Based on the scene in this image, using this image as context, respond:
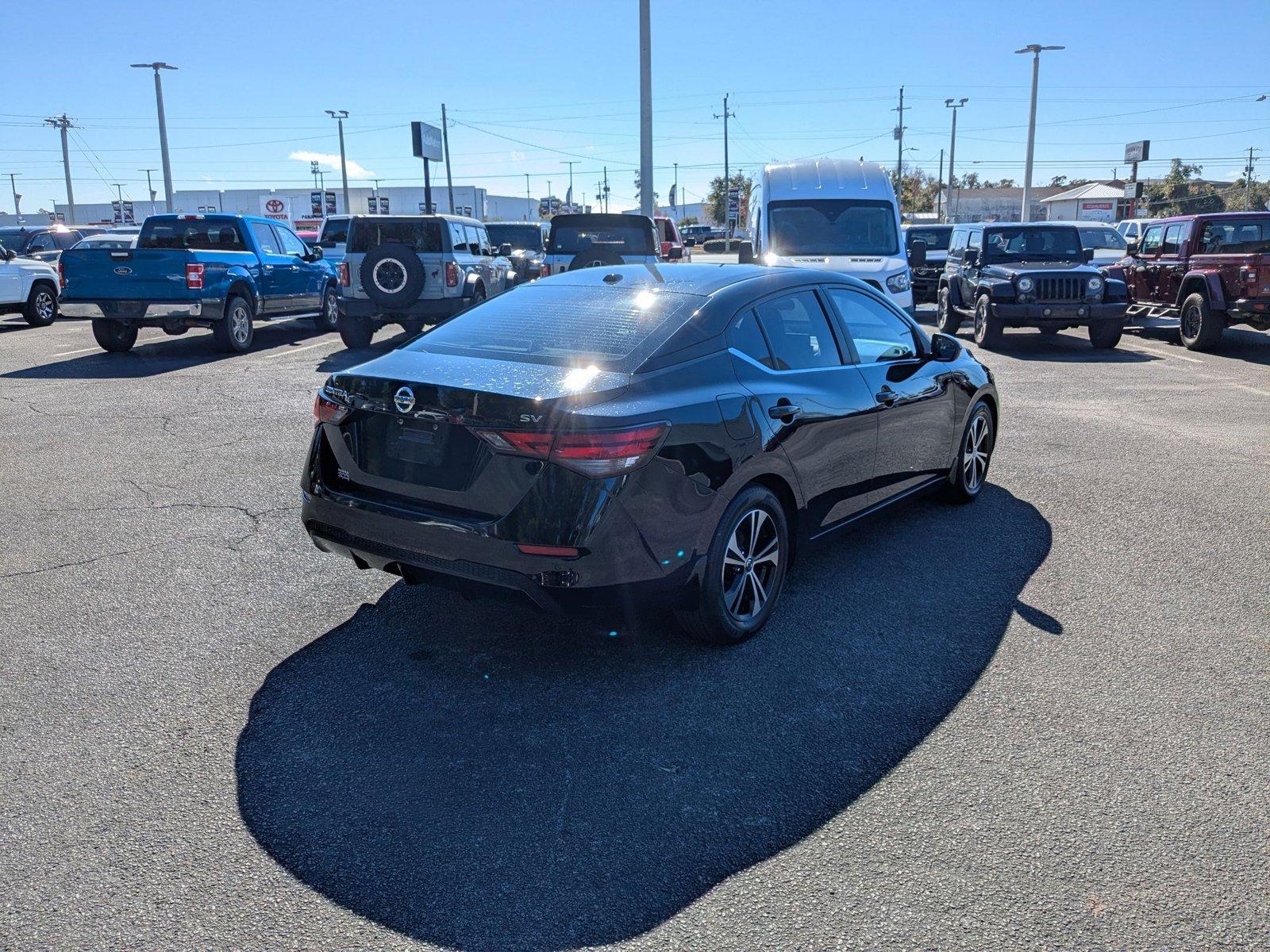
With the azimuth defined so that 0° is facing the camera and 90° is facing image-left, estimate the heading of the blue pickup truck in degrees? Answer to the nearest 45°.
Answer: approximately 225°

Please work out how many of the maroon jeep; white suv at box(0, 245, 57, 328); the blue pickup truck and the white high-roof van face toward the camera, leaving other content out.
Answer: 1

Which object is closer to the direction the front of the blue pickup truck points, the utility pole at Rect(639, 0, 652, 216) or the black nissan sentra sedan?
the utility pole

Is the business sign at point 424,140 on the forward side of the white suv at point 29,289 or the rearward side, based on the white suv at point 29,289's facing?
on the forward side

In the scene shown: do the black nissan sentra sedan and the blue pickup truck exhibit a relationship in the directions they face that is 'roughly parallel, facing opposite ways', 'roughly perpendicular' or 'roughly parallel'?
roughly parallel

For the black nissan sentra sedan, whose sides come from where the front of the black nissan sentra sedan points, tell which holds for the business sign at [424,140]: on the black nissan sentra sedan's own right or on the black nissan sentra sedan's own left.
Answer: on the black nissan sentra sedan's own left

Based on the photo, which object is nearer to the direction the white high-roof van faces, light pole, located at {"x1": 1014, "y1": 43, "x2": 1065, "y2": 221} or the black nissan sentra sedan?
the black nissan sentra sedan

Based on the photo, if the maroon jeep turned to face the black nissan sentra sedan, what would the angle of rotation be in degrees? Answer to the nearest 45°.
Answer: approximately 135° to its left

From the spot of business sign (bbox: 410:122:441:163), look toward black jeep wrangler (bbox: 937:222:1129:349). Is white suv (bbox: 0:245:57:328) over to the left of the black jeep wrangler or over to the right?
right

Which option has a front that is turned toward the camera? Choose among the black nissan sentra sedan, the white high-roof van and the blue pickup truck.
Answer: the white high-roof van

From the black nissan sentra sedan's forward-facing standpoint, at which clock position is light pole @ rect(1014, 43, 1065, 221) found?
The light pole is roughly at 11 o'clock from the black nissan sentra sedan.

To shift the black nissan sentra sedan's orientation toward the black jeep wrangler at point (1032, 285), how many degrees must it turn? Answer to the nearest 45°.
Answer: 0° — it already faces it

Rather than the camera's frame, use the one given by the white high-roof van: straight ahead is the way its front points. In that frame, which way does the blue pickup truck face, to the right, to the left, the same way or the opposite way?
the opposite way

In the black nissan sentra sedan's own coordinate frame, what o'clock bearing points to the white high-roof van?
The white high-roof van is roughly at 11 o'clock from the black nissan sentra sedan.

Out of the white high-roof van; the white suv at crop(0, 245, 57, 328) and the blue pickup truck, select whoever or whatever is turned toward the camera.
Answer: the white high-roof van

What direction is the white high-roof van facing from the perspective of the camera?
toward the camera

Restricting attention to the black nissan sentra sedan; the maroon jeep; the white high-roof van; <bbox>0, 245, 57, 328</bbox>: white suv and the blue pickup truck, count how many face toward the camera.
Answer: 1

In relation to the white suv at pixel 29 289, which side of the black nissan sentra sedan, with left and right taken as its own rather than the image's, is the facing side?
left

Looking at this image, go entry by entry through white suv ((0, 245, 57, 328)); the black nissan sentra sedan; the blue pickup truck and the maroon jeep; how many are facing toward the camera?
0
